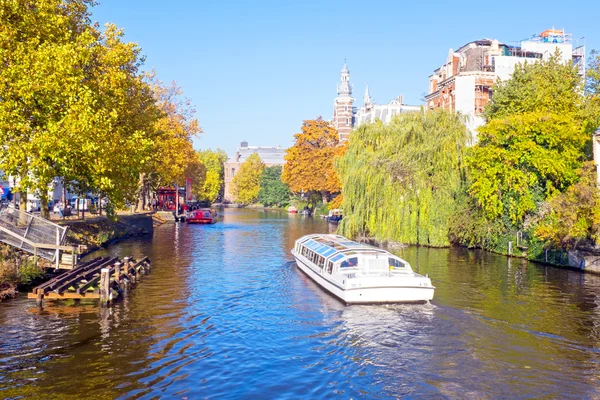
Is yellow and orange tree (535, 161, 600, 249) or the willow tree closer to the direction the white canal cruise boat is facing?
the willow tree

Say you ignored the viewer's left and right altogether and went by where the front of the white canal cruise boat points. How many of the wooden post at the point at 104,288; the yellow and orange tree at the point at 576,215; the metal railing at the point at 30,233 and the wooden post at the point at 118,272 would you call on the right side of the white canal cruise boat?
1

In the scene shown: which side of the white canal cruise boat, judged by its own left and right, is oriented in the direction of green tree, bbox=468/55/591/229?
right

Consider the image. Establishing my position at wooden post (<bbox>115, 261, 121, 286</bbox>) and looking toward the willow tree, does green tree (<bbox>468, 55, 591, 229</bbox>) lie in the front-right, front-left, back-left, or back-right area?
front-right

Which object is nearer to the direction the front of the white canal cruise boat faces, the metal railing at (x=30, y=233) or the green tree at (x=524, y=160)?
the metal railing

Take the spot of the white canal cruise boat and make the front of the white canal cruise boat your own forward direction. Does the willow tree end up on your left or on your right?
on your right

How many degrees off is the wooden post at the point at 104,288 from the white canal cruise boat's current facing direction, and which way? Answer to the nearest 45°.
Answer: approximately 45° to its left

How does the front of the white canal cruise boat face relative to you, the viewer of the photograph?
facing away from the viewer and to the left of the viewer

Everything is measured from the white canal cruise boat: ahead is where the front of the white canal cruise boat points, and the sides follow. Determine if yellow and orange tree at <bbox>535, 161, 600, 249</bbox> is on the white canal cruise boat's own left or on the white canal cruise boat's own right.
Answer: on the white canal cruise boat's own right

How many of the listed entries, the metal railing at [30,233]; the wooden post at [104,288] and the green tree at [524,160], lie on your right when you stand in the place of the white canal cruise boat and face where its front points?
1

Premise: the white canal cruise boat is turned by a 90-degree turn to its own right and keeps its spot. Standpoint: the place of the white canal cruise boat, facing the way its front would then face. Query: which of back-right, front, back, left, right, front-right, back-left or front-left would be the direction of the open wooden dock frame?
back-left

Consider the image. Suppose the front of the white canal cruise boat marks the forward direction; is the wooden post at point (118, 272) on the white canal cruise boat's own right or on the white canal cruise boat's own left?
on the white canal cruise boat's own left

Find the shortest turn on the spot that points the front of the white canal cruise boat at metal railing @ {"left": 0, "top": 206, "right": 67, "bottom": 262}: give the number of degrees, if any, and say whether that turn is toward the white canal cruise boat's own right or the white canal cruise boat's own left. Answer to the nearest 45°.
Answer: approximately 45° to the white canal cruise boat's own left
